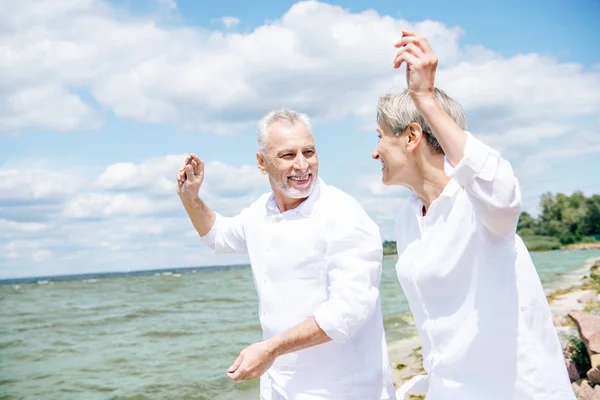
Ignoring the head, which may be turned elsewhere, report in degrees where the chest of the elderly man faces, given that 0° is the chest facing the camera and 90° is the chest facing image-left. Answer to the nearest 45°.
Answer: approximately 45°

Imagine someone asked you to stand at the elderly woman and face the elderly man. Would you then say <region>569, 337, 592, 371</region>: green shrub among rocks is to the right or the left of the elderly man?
right

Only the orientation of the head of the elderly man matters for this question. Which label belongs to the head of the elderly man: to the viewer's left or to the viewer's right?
to the viewer's right

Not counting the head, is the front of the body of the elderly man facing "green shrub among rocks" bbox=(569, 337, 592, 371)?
no

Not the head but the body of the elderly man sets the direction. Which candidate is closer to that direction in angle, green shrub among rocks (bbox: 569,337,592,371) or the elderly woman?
the elderly woman

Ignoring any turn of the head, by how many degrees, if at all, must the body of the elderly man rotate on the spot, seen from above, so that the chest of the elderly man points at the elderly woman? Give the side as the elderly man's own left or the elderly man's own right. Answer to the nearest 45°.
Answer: approximately 90° to the elderly man's own left

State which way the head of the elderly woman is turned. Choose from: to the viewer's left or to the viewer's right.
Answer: to the viewer's left

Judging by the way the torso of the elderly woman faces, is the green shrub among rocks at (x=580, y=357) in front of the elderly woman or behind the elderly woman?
behind

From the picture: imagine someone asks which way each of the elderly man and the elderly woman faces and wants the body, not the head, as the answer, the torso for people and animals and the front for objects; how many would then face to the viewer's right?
0
